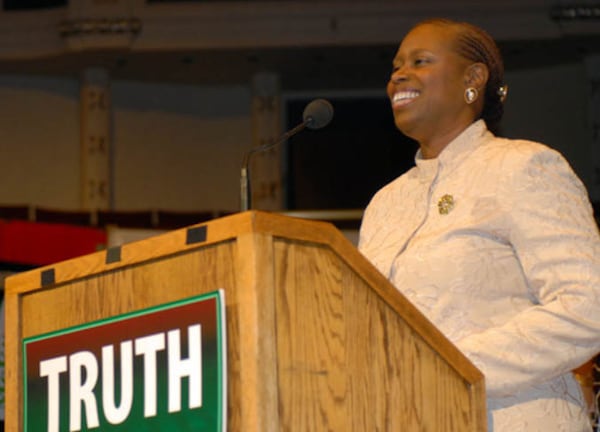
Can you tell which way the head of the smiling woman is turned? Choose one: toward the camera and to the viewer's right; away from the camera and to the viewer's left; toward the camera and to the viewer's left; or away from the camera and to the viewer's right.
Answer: toward the camera and to the viewer's left

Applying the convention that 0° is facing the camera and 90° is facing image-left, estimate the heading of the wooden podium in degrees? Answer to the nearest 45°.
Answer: approximately 45°

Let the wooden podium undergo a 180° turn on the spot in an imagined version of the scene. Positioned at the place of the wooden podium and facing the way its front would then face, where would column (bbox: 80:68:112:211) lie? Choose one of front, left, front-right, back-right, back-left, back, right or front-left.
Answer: front-left

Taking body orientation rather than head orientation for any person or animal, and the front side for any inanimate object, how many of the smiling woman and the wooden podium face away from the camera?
0
